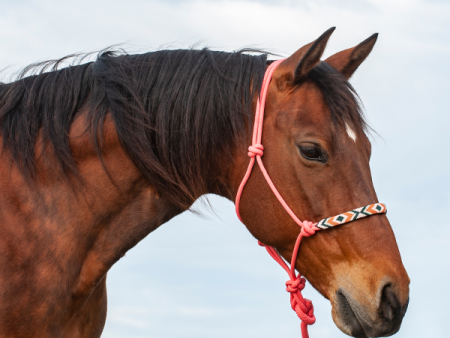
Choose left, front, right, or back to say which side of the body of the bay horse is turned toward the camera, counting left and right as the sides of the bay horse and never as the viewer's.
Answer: right
